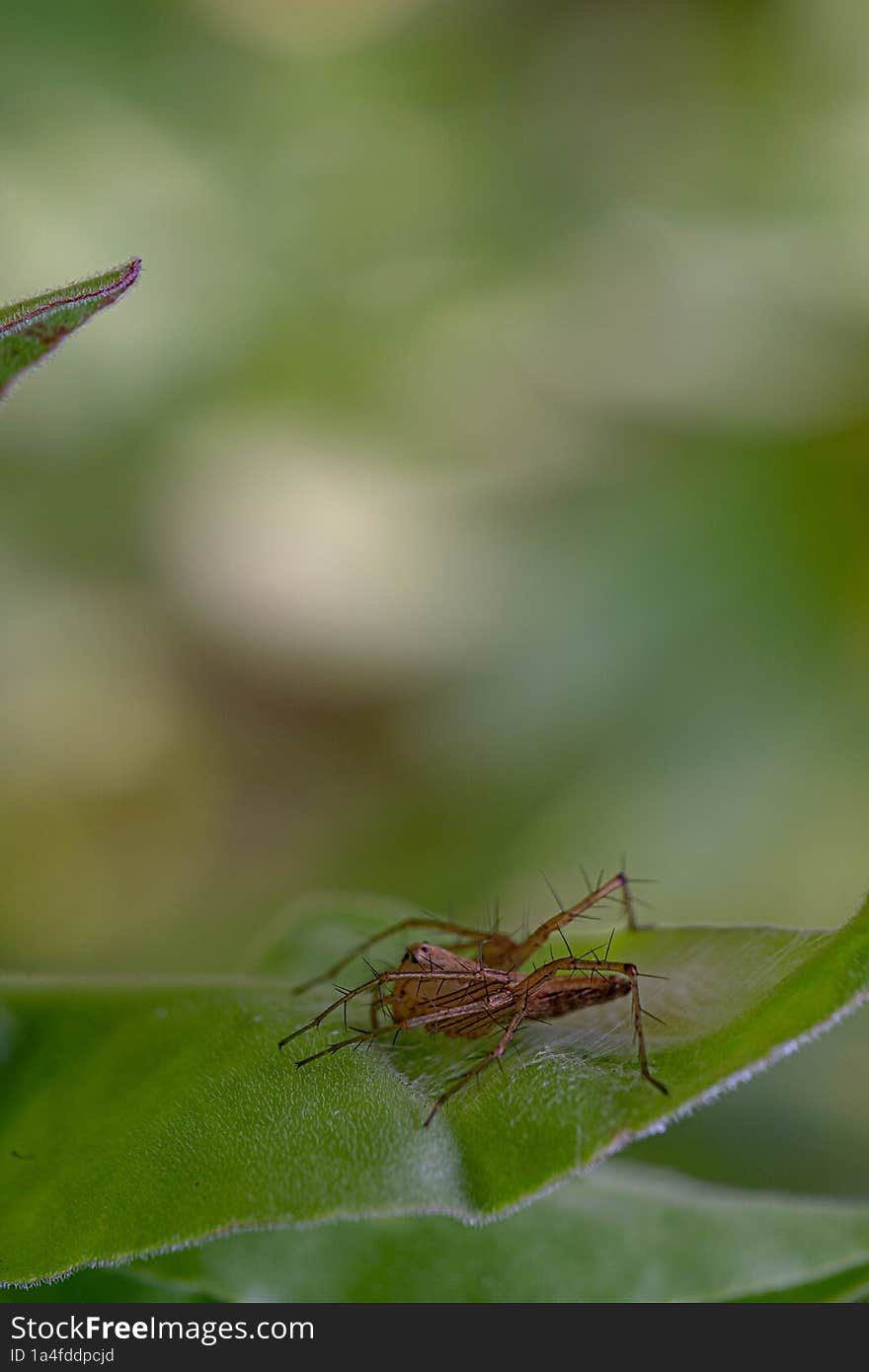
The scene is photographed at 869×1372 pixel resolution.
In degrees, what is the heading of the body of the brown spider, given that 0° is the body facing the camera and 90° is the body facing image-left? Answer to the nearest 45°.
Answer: approximately 90°
